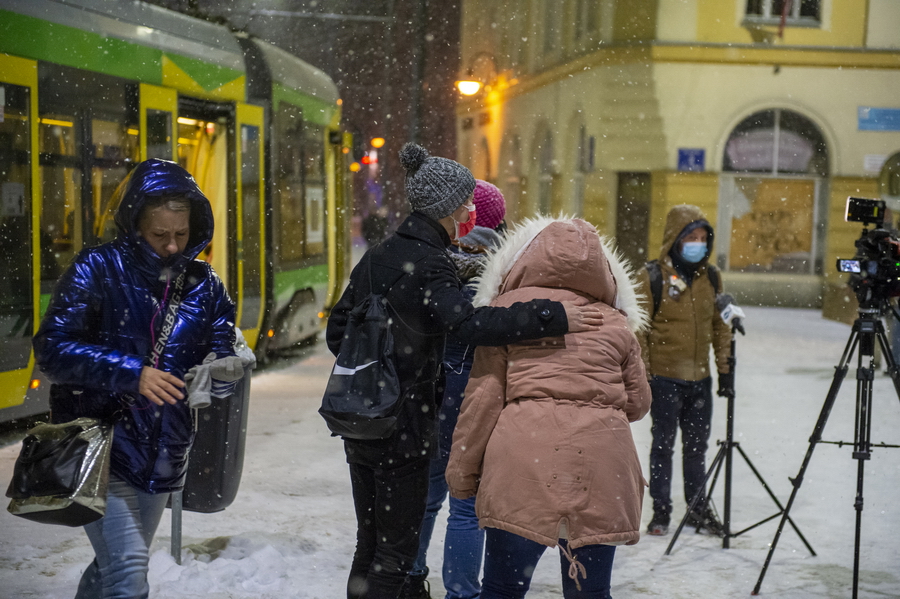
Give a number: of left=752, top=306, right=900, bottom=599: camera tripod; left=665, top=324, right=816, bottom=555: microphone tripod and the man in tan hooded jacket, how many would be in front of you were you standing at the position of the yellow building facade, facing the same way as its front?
3

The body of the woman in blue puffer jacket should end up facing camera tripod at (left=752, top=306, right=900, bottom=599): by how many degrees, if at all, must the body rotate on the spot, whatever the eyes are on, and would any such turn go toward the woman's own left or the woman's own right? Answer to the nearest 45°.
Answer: approximately 45° to the woman's own left

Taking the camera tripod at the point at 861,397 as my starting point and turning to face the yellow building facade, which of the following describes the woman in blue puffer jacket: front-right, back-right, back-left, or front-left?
back-left

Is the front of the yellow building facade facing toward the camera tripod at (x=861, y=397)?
yes

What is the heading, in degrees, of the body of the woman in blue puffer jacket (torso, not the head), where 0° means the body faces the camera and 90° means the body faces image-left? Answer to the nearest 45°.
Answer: approximately 315°

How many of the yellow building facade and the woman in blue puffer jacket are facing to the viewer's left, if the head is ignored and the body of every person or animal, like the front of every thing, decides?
0

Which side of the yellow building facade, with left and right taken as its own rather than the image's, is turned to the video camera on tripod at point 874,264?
front

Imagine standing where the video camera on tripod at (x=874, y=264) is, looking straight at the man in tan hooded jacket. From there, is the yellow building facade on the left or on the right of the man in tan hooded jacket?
right

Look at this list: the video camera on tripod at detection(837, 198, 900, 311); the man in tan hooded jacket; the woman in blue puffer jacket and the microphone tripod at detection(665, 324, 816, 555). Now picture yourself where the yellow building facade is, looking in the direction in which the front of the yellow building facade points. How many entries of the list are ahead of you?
4

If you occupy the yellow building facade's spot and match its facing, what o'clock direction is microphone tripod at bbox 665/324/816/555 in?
The microphone tripod is roughly at 12 o'clock from the yellow building facade.

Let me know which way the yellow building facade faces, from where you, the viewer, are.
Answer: facing the viewer
